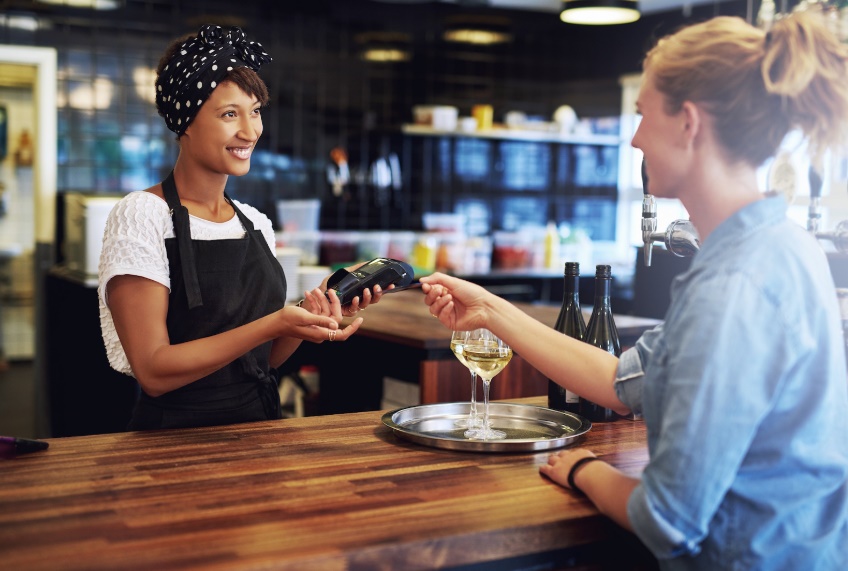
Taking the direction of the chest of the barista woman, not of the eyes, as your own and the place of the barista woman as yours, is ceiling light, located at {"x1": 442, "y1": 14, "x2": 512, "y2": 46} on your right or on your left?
on your left

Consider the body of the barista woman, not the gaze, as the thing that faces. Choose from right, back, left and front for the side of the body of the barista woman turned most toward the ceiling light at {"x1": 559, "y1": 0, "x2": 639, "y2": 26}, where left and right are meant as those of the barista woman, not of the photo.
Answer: left

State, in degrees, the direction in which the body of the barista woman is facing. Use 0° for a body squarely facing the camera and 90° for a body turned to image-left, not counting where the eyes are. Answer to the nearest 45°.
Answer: approximately 315°

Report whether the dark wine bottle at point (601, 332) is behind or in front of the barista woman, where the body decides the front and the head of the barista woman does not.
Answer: in front

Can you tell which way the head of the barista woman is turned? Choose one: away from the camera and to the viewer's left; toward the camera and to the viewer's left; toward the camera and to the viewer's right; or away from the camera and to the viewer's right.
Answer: toward the camera and to the viewer's right

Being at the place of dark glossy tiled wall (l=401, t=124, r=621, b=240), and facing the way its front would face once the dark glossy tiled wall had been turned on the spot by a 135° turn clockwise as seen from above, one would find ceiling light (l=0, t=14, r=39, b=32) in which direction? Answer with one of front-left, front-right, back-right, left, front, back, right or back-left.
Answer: left

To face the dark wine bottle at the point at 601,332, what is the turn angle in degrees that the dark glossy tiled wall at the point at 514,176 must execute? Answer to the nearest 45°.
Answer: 0° — it already faces it

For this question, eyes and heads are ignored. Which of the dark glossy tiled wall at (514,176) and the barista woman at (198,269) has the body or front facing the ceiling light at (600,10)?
the dark glossy tiled wall

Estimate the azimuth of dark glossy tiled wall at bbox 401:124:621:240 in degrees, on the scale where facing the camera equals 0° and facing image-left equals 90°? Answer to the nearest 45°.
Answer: approximately 0°

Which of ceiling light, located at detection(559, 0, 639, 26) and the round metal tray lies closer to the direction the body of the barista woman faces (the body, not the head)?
the round metal tray

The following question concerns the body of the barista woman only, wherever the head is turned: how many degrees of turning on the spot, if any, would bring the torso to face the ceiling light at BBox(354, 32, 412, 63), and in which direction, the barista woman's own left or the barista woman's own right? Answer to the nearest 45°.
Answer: approximately 135° to the barista woman's own left

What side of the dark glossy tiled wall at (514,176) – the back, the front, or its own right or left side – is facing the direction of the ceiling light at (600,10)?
front

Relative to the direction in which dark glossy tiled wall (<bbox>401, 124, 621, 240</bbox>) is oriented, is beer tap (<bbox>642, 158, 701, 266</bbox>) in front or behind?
in front

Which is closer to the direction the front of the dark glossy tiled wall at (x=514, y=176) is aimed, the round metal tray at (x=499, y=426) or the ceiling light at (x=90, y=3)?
the round metal tray

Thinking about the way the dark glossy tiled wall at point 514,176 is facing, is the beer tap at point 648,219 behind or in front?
in front

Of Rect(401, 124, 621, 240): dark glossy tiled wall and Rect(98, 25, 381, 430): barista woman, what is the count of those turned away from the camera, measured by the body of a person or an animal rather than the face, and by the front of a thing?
0

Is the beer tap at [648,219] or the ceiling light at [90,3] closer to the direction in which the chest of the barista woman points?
the beer tap
